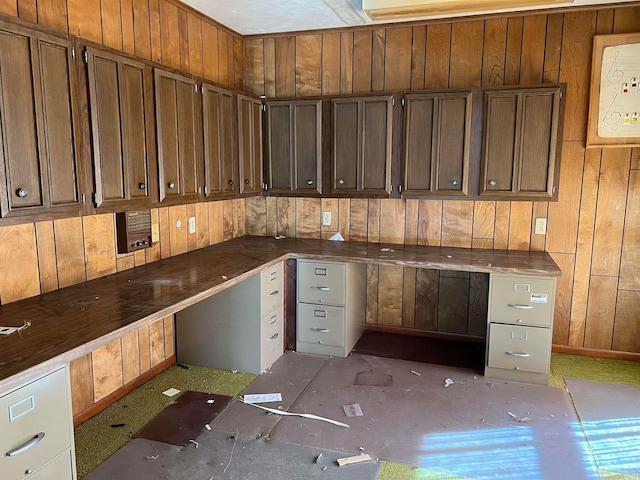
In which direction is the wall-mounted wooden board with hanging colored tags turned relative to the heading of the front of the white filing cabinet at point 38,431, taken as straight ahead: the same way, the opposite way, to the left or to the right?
to the right

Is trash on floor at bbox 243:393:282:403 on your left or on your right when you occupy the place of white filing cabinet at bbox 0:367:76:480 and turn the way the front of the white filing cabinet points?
on your left

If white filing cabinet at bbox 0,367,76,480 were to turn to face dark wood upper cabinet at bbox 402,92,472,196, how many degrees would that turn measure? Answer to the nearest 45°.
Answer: approximately 45° to its left

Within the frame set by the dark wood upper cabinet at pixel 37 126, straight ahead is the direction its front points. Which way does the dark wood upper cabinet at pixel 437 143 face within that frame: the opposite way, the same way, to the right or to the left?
to the right

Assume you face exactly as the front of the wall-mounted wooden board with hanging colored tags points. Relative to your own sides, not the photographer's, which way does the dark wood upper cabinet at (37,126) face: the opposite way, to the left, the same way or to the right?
to the left

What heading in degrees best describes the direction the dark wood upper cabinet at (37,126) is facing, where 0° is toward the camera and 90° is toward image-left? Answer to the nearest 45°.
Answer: approximately 315°

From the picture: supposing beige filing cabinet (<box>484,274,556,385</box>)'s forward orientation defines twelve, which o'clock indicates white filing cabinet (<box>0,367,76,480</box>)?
white filing cabinet (<box>0,367,76,480</box>) is roughly at 1 o'clock from beige filing cabinet (<box>484,274,556,385</box>).

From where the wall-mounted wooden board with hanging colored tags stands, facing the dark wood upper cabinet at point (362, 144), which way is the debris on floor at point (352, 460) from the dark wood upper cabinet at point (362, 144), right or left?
left

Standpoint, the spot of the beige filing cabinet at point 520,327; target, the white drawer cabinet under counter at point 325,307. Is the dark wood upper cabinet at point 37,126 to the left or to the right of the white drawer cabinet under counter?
left

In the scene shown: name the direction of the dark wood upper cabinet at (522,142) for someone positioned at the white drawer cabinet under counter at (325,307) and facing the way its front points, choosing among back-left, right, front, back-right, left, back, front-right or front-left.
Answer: left

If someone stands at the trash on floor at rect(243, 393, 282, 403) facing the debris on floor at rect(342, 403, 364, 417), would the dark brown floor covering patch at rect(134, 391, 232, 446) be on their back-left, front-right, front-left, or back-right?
back-right
